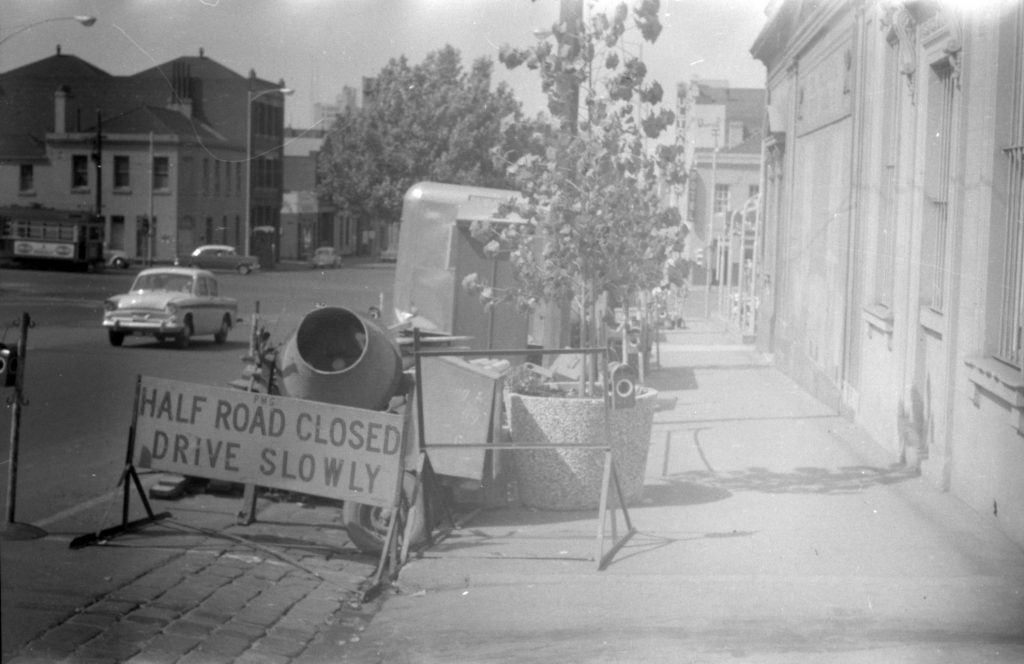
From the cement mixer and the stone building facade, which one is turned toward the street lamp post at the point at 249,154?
the stone building facade

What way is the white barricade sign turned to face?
toward the camera

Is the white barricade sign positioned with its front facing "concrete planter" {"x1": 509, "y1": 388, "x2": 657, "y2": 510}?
no

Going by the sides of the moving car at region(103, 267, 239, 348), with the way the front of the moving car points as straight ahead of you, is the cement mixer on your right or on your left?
on your left

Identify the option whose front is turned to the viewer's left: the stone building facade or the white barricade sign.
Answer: the stone building facade

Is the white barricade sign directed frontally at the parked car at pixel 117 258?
no

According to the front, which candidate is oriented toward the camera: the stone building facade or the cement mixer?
the cement mixer

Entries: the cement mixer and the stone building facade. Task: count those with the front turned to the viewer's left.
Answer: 1

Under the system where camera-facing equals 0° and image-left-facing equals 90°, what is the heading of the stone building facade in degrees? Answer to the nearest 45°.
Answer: approximately 90°

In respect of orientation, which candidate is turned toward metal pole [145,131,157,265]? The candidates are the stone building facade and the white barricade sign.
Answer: the stone building facade

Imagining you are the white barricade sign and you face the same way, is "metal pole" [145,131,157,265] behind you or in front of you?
behind

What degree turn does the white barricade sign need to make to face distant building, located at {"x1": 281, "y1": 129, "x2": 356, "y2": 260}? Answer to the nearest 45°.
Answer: approximately 180°

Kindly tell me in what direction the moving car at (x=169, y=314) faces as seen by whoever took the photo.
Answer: facing the viewer and to the left of the viewer

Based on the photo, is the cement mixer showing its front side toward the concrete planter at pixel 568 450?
no

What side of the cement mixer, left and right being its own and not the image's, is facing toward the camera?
front

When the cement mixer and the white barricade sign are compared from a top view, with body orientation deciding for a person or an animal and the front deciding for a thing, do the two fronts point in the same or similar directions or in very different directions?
same or similar directions
